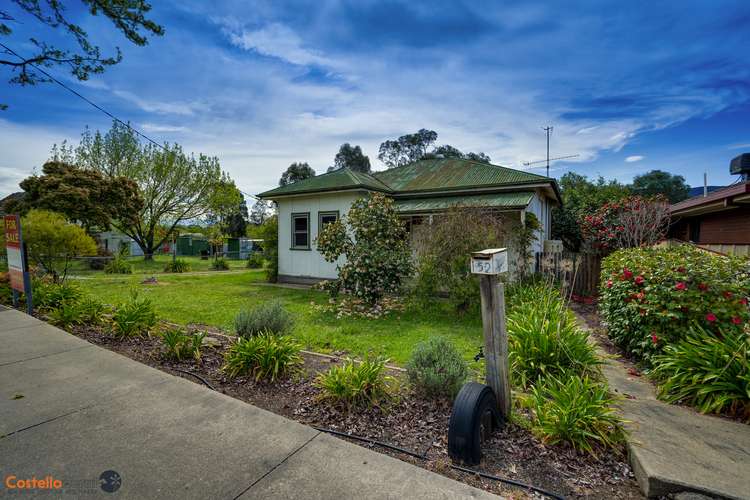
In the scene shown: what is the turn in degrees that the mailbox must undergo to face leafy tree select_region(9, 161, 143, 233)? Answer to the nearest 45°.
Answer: approximately 90° to its right

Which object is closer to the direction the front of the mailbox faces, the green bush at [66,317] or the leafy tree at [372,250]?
the green bush

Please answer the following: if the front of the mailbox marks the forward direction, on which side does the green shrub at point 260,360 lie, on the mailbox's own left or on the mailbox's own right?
on the mailbox's own right

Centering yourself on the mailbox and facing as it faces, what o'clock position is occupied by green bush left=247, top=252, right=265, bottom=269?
The green bush is roughly at 3 o'clock from the mailbox.

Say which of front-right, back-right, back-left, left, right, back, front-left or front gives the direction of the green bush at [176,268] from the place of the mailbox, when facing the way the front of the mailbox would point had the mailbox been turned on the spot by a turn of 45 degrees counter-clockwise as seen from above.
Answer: back-right

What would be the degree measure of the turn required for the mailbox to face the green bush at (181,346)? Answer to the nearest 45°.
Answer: approximately 45° to its right

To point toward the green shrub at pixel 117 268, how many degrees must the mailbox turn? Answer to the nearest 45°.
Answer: approximately 90° to its right

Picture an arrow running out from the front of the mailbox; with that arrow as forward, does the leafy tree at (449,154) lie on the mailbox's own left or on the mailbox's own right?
on the mailbox's own right

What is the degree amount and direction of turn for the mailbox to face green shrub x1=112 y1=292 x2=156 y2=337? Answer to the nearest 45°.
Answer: approximately 45° to its right

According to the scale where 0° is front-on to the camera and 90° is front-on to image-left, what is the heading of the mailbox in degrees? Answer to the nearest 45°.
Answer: approximately 45°

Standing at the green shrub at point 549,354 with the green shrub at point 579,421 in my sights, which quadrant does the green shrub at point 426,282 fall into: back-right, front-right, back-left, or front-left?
back-right

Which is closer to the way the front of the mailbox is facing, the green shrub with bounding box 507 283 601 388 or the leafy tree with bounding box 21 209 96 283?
the leafy tree
